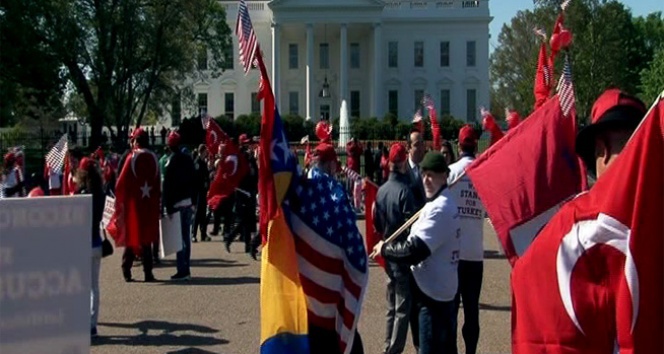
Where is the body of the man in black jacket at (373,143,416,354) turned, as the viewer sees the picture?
away from the camera

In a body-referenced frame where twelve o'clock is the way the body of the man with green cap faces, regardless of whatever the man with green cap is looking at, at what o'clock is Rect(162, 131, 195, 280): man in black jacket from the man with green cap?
The man in black jacket is roughly at 2 o'clock from the man with green cap.

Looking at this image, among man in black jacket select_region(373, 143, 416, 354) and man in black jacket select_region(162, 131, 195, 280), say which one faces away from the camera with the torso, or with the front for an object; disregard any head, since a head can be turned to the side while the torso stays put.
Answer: man in black jacket select_region(373, 143, 416, 354)

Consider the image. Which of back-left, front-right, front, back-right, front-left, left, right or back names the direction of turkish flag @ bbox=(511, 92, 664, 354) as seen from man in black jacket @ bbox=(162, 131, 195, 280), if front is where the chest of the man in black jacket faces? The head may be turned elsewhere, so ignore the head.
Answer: left

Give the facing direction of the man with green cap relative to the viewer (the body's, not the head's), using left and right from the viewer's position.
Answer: facing to the left of the viewer

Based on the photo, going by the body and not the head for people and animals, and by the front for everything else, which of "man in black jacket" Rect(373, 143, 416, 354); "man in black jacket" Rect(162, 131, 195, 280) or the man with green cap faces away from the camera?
"man in black jacket" Rect(373, 143, 416, 354)
